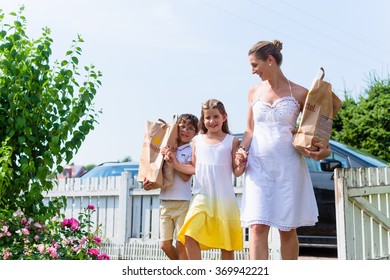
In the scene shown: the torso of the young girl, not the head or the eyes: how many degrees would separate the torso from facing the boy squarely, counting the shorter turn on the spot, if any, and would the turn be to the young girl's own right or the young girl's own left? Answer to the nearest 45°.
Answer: approximately 135° to the young girl's own right

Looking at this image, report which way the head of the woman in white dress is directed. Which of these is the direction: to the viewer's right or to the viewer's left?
to the viewer's left

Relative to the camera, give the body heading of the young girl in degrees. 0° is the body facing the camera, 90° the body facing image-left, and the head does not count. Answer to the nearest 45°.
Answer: approximately 0°

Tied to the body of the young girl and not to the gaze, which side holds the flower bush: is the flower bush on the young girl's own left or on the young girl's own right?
on the young girl's own right

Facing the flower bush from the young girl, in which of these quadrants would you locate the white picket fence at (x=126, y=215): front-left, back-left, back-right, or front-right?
front-right

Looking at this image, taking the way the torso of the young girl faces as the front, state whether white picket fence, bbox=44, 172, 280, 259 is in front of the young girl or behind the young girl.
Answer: behind

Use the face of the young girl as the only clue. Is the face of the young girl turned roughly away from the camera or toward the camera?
toward the camera

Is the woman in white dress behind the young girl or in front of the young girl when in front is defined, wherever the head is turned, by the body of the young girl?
in front

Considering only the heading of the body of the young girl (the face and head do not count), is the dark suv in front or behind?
behind

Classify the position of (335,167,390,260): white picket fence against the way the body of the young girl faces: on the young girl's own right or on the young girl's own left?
on the young girl's own left
